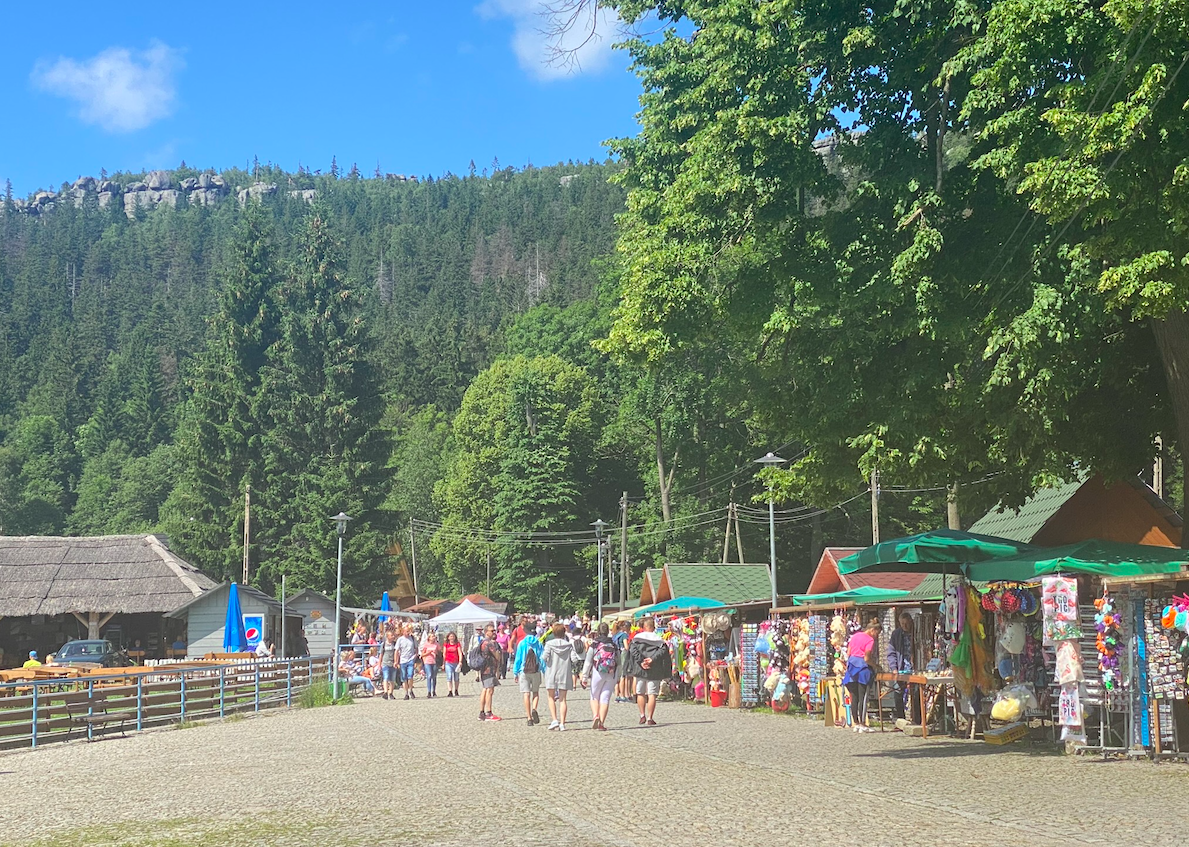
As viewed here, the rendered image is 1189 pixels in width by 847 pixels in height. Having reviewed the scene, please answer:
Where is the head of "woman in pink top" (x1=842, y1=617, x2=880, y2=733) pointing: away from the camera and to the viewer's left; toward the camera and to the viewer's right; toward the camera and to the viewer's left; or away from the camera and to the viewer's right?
away from the camera and to the viewer's right

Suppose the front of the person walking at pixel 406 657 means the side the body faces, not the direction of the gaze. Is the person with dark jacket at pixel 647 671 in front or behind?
in front

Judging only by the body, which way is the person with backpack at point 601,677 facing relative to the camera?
away from the camera

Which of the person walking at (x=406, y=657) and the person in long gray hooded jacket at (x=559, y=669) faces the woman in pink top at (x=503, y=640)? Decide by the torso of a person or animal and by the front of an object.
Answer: the person in long gray hooded jacket

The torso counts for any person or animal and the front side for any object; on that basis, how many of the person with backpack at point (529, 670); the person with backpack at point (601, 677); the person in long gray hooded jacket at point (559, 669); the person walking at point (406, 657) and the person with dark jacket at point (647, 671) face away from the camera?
4

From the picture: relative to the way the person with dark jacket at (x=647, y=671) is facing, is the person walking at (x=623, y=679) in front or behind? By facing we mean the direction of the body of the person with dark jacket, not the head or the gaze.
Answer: in front

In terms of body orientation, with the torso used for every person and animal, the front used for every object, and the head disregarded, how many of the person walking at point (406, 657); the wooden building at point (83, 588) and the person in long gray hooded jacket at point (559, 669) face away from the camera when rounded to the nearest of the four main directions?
1

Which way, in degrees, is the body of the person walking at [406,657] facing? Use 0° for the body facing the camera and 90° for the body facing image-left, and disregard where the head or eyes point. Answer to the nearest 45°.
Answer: approximately 0°

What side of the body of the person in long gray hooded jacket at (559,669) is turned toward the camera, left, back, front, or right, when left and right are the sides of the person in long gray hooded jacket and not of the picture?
back

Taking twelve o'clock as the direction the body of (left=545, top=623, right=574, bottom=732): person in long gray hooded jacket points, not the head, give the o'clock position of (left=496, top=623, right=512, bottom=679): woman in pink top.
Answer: The woman in pink top is roughly at 12 o'clock from the person in long gray hooded jacket.

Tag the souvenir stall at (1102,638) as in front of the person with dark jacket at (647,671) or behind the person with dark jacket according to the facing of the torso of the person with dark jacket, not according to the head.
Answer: behind

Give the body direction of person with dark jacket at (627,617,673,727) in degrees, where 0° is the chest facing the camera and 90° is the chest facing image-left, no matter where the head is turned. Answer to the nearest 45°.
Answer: approximately 180°

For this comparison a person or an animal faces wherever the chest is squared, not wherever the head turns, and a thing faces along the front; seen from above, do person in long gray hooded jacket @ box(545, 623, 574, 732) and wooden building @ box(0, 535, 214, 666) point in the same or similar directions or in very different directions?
very different directions

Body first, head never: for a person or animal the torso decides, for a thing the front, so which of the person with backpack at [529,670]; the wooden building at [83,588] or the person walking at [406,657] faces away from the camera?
the person with backpack
